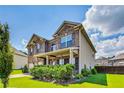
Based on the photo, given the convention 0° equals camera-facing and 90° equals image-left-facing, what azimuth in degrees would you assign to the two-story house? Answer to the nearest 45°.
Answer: approximately 45°

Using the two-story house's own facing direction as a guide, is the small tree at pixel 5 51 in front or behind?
in front

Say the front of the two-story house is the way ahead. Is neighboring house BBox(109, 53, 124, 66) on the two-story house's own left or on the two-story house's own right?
on the two-story house's own left

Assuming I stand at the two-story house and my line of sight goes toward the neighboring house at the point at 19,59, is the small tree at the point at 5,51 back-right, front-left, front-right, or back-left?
front-left

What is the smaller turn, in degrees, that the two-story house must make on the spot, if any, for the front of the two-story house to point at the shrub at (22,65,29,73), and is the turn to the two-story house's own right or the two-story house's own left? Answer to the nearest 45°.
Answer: approximately 45° to the two-story house's own right
